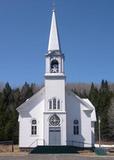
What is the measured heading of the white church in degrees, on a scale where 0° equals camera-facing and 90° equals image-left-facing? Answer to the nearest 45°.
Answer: approximately 0°
